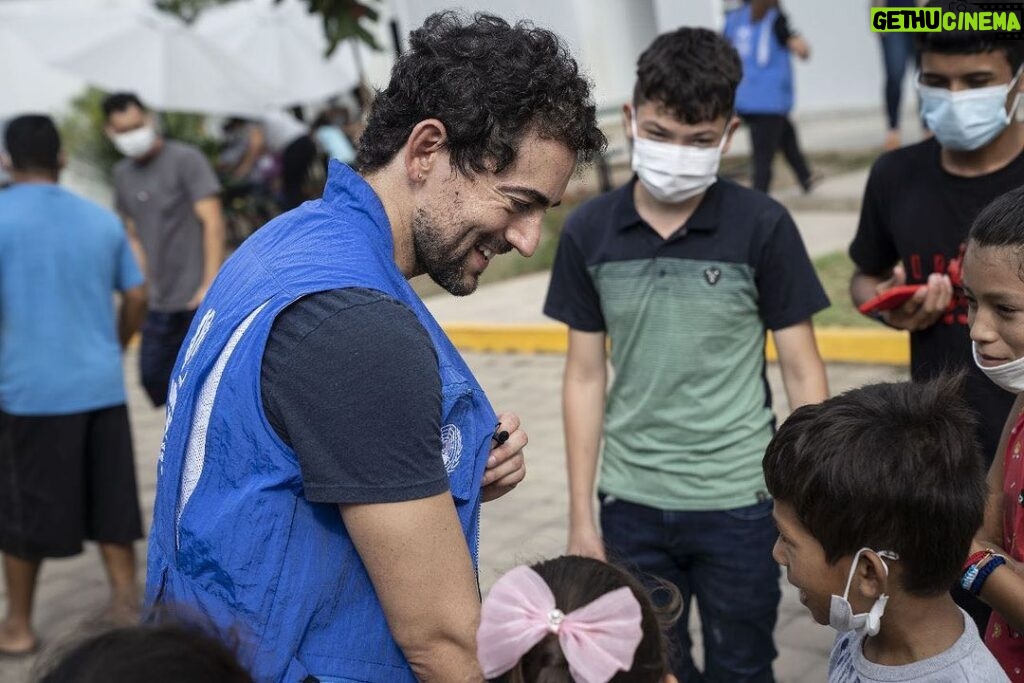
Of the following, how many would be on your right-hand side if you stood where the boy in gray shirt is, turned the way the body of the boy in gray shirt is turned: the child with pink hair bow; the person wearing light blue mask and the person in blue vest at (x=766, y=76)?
2

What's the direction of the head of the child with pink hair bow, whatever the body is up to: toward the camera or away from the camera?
away from the camera

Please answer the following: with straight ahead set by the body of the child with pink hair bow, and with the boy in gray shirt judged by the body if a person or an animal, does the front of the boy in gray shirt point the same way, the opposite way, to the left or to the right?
to the left

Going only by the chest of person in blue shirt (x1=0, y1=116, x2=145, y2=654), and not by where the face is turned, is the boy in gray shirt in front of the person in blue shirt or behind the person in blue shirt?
behind

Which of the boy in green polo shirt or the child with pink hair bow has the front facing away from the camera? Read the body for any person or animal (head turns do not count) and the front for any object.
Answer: the child with pink hair bow

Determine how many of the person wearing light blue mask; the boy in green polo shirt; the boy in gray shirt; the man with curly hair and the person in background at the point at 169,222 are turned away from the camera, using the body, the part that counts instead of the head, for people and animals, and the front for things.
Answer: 0

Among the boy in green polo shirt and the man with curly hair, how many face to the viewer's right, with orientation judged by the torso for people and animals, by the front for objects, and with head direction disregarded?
1

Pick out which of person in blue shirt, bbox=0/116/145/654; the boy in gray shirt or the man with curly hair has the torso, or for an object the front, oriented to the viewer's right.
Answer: the man with curly hair

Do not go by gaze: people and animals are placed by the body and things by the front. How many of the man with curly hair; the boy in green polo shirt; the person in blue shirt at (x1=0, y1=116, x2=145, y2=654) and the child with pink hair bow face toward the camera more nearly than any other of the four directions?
1

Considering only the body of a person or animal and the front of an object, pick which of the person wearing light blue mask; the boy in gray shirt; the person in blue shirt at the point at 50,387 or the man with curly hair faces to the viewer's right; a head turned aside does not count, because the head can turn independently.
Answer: the man with curly hair

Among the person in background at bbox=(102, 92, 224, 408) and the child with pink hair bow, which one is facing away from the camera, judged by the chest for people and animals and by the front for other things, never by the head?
the child with pink hair bow

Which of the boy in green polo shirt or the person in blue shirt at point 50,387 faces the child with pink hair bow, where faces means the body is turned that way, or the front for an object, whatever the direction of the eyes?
the boy in green polo shirt

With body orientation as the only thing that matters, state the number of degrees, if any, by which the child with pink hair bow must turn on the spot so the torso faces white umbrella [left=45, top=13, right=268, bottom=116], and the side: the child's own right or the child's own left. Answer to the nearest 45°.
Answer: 0° — they already face it

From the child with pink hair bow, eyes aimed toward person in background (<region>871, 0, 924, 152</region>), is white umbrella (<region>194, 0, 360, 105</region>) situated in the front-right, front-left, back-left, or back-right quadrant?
front-left

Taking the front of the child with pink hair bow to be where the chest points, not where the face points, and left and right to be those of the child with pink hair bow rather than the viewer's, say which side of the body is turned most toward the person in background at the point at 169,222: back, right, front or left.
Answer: front

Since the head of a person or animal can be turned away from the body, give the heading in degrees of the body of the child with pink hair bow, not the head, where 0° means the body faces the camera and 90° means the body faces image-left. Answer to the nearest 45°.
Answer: approximately 180°

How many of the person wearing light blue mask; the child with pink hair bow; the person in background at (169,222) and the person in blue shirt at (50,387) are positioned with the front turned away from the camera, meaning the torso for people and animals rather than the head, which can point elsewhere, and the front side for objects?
2

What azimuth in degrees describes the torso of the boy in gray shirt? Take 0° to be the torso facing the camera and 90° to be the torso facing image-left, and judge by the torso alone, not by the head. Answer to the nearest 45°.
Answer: approximately 90°

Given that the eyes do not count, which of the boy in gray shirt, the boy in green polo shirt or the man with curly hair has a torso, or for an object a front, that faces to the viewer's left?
the boy in gray shirt
